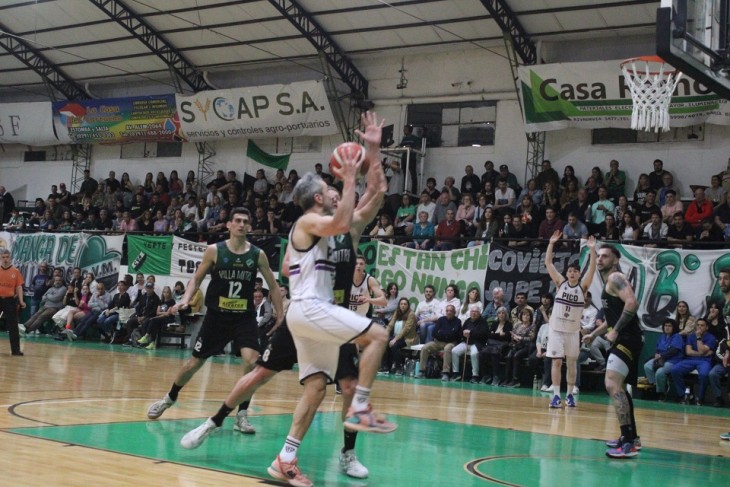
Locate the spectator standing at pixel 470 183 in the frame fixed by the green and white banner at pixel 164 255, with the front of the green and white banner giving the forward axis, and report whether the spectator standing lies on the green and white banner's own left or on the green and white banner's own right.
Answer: on the green and white banner's own left

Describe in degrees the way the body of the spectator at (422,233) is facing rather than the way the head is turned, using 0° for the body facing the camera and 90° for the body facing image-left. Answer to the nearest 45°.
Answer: approximately 0°

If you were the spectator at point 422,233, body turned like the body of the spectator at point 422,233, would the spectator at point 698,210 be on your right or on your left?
on your left

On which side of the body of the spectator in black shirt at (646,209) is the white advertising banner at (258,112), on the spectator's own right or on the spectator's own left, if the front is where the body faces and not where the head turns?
on the spectator's own right

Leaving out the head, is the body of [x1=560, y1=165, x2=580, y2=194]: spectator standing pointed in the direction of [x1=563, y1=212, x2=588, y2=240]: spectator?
yes

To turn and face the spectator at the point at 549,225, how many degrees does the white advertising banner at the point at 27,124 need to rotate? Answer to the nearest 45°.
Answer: approximately 45° to its left

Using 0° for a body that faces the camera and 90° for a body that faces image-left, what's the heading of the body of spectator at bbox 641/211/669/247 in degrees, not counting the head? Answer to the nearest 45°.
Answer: approximately 0°

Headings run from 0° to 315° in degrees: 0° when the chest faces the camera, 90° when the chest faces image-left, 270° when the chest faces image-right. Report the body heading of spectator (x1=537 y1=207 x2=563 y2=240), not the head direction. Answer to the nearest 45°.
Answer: approximately 0°

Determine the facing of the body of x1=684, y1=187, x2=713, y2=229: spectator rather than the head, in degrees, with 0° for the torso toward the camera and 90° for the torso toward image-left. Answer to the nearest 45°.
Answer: approximately 0°

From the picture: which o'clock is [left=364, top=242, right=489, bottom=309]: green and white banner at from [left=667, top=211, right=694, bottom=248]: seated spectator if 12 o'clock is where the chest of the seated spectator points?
The green and white banner is roughly at 3 o'clock from the seated spectator.

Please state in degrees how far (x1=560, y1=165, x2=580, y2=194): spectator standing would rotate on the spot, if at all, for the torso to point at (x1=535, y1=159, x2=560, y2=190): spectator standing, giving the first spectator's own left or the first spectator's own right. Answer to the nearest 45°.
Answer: approximately 135° to the first spectator's own right

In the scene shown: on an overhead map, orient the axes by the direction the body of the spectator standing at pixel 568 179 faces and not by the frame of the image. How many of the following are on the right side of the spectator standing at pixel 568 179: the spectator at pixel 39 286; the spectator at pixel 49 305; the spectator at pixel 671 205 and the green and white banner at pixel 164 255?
3

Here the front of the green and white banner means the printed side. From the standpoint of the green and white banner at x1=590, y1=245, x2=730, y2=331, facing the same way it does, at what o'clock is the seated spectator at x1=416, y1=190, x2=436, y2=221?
The seated spectator is roughly at 4 o'clock from the green and white banner.
